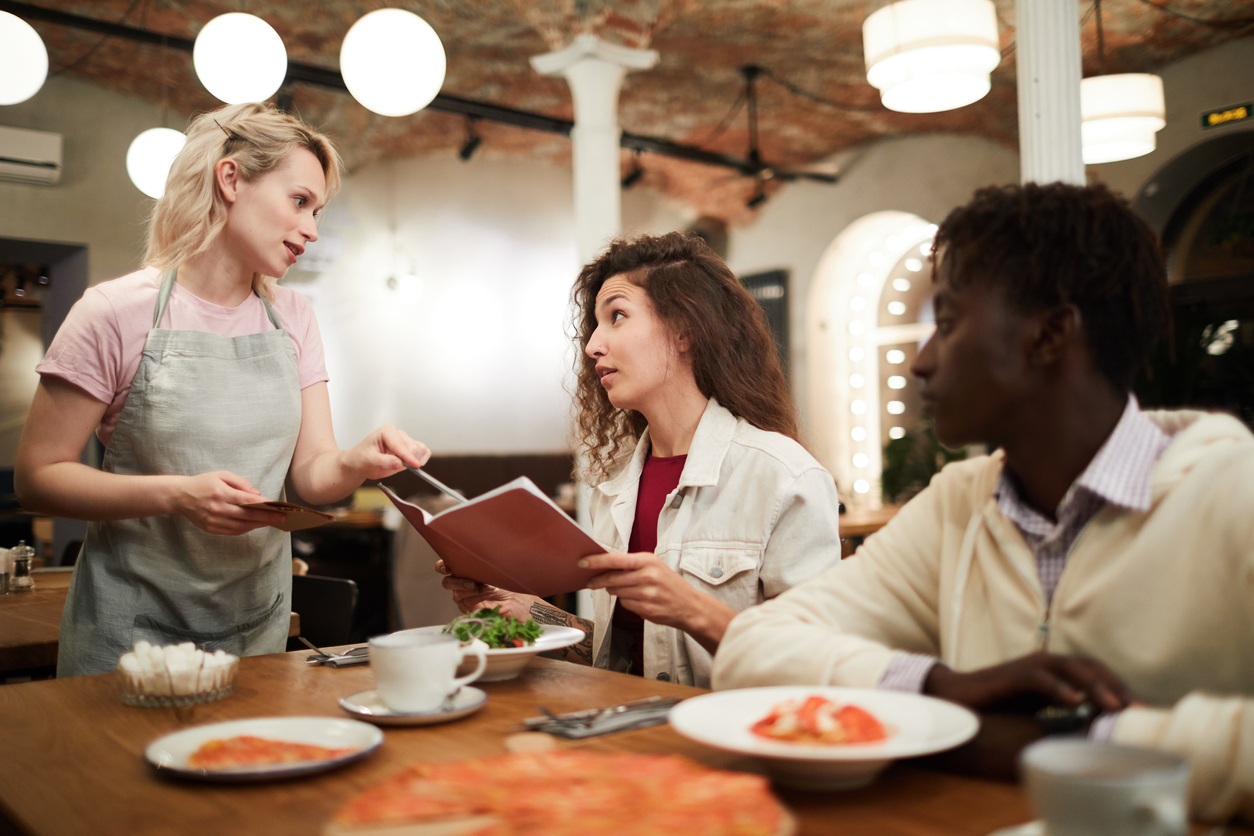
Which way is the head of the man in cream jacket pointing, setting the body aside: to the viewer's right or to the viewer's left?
to the viewer's left

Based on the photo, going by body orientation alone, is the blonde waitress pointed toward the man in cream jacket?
yes

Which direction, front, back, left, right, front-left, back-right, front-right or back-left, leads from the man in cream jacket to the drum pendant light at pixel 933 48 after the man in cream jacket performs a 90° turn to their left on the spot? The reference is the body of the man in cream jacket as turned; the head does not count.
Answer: back-left

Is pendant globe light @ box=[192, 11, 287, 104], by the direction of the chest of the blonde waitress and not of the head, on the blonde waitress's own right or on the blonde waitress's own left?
on the blonde waitress's own left

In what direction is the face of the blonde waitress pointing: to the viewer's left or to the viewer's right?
to the viewer's right

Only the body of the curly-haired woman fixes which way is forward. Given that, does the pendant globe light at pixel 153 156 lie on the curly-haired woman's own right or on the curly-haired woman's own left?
on the curly-haired woman's own right

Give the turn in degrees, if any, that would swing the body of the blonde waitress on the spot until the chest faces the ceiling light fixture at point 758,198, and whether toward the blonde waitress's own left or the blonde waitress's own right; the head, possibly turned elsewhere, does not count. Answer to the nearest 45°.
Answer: approximately 90° to the blonde waitress's own left

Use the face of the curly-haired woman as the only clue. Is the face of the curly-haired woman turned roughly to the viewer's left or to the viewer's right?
to the viewer's left

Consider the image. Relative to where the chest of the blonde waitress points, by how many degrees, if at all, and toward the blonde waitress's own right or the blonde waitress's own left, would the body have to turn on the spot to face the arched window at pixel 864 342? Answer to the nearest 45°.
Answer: approximately 90° to the blonde waitress's own left
